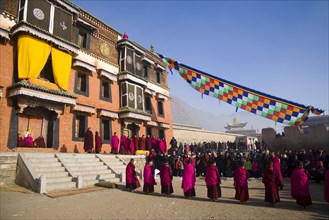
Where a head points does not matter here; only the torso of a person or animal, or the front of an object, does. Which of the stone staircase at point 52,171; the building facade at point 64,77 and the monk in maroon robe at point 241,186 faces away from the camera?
the monk in maroon robe

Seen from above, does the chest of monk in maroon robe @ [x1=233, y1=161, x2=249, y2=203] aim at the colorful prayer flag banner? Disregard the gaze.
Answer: yes

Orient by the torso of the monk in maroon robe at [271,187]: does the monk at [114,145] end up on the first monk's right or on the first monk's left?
on the first monk's left

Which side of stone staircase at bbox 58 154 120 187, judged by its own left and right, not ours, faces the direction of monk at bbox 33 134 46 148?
back

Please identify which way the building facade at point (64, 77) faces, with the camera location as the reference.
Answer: facing the viewer and to the right of the viewer

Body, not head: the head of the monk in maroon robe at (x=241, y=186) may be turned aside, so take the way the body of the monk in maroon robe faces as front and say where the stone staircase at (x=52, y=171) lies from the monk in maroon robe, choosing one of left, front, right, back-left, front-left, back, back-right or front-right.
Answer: left

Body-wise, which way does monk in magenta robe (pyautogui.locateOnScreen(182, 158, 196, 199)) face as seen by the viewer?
away from the camera

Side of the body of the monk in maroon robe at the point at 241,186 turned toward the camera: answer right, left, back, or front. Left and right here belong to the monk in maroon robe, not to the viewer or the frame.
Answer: back

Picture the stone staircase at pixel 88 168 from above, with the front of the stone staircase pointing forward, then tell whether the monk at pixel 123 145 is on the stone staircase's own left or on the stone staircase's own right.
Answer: on the stone staircase's own left

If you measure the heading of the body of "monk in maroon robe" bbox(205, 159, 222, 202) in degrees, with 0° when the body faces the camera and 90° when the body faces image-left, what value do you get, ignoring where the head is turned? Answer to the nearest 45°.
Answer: approximately 180°

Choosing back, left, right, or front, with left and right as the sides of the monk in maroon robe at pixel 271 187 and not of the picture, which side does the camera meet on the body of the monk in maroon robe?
back
